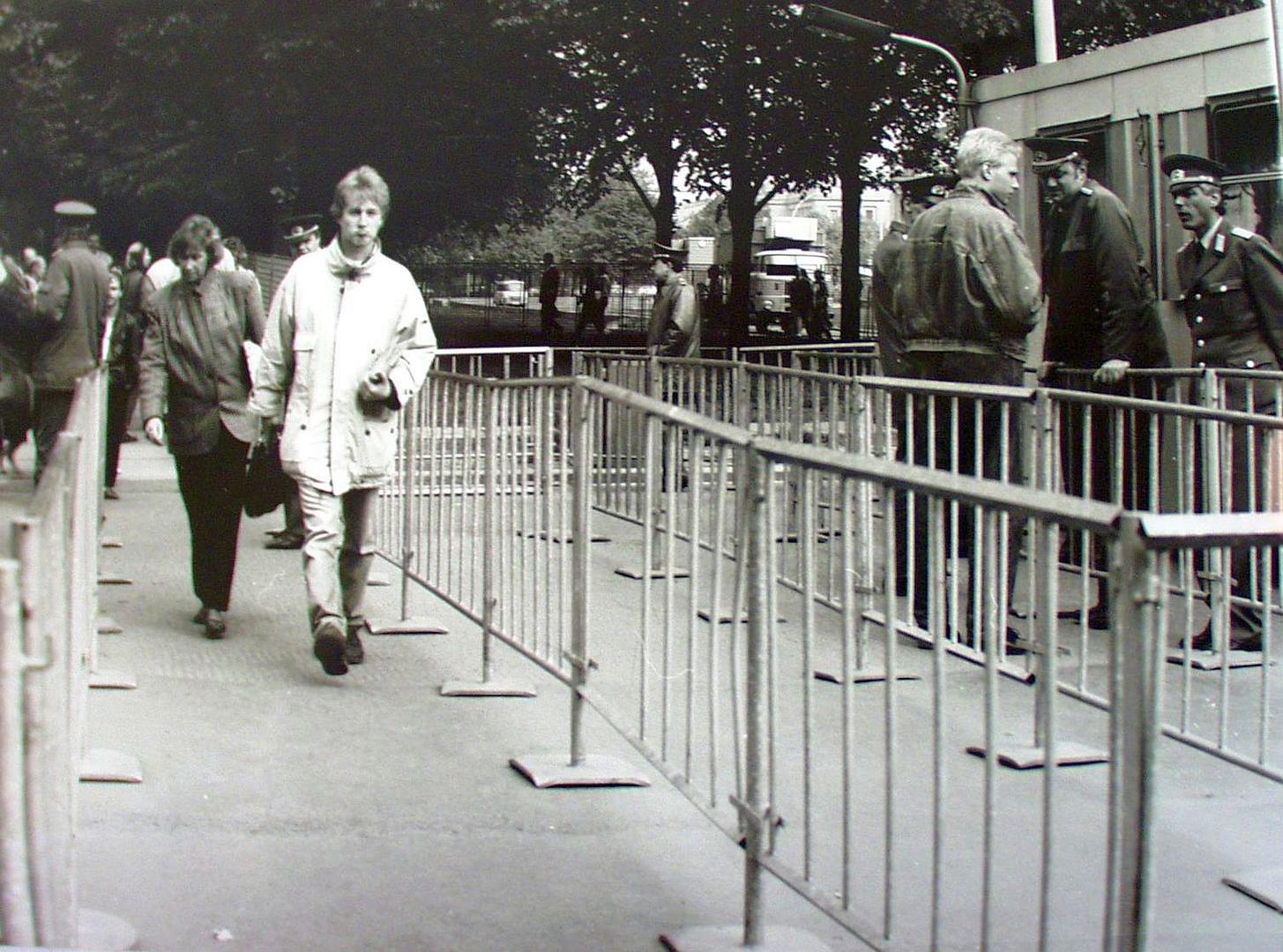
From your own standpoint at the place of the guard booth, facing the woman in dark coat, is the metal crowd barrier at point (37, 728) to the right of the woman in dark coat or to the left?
left

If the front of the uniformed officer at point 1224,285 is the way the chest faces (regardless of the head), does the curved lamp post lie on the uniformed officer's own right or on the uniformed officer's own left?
on the uniformed officer's own right

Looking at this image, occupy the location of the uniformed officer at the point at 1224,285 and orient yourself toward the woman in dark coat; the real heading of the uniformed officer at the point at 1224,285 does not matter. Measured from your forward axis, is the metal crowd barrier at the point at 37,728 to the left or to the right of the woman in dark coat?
left

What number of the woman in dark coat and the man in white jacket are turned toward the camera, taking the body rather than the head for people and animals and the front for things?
2

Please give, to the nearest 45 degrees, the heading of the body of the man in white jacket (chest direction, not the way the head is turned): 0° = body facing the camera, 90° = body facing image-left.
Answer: approximately 0°

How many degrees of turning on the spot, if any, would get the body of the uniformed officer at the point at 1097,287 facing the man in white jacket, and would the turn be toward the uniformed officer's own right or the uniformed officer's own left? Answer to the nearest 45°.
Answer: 0° — they already face them

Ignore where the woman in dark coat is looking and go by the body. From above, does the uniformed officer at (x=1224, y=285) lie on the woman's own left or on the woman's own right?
on the woman's own left

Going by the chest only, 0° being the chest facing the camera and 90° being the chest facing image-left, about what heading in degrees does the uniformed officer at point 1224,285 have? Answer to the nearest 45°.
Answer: approximately 45°
